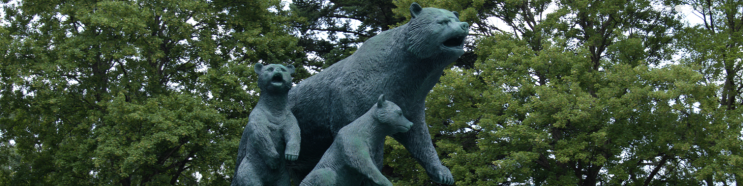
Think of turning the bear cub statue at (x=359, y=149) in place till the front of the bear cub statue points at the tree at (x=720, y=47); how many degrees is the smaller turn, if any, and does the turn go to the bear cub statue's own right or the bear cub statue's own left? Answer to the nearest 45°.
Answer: approximately 45° to the bear cub statue's own left

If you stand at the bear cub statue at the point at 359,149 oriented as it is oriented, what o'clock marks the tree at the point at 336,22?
The tree is roughly at 9 o'clock from the bear cub statue.

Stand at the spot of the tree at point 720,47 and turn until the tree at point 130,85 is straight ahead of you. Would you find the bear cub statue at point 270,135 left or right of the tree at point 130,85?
left

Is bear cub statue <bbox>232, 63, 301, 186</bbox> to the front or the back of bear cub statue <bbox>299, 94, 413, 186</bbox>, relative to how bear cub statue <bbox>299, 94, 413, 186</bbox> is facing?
to the back

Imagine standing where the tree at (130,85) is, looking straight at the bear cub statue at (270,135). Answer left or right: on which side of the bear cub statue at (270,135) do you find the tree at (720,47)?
left

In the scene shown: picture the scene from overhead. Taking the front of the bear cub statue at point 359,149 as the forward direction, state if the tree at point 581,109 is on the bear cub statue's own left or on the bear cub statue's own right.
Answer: on the bear cub statue's own left

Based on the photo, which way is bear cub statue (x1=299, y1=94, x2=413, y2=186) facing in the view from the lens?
facing to the right of the viewer

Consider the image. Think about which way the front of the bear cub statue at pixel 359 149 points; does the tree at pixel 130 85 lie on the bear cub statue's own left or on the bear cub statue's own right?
on the bear cub statue's own left
